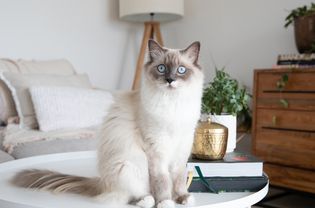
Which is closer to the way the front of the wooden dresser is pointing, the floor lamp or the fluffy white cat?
the fluffy white cat

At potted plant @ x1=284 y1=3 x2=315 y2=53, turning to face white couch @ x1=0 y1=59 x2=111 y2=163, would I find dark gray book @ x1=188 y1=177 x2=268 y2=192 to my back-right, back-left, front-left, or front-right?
front-left

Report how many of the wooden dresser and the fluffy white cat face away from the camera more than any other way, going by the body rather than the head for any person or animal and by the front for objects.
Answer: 0

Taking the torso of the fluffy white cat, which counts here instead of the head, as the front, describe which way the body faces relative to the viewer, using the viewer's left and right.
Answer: facing the viewer and to the right of the viewer

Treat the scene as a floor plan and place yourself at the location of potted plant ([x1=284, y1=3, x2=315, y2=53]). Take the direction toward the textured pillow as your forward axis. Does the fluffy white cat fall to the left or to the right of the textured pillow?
left

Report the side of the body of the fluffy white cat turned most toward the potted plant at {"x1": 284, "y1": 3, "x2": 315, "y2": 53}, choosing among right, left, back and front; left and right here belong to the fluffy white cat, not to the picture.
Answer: left

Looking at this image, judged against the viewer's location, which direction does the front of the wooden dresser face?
facing the viewer and to the left of the viewer
